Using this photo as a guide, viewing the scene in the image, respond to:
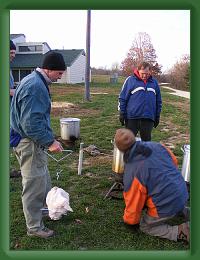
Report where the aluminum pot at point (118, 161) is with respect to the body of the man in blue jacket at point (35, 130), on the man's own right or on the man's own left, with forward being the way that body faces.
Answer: on the man's own left

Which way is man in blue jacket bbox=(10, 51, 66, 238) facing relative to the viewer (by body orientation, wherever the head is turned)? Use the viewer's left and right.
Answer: facing to the right of the viewer

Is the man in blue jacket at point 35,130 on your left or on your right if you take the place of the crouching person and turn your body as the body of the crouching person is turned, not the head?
on your left

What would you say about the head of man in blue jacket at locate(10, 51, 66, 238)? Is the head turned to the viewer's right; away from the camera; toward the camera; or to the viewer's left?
to the viewer's right

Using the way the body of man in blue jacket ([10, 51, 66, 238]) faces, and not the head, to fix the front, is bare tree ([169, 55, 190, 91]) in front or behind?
in front

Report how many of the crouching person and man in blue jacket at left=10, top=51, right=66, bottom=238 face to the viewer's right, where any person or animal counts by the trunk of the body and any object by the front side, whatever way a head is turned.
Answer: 1

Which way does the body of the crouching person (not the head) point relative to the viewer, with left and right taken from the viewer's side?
facing away from the viewer and to the left of the viewer
